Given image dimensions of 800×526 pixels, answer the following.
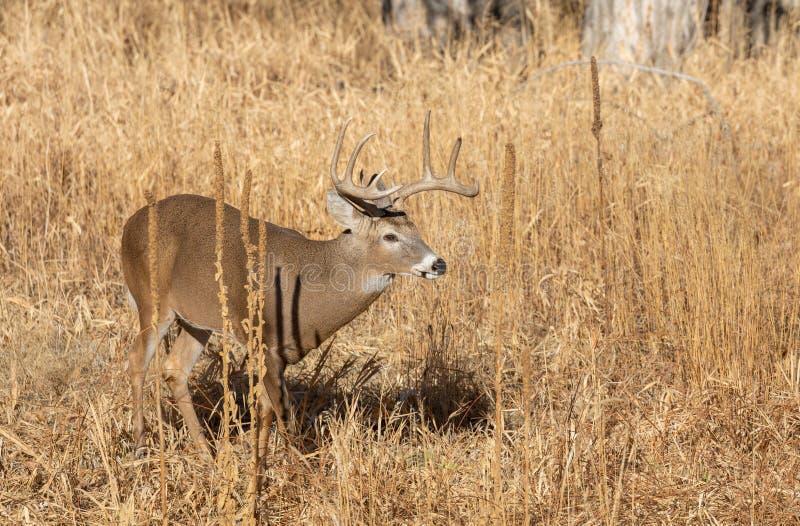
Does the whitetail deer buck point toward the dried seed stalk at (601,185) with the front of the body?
yes

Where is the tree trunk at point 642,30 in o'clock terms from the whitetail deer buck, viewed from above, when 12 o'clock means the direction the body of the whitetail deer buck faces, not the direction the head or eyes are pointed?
The tree trunk is roughly at 10 o'clock from the whitetail deer buck.

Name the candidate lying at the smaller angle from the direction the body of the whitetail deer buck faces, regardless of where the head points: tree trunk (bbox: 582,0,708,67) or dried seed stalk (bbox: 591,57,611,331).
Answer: the dried seed stalk

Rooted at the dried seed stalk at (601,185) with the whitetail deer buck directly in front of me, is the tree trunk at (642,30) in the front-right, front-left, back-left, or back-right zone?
back-right

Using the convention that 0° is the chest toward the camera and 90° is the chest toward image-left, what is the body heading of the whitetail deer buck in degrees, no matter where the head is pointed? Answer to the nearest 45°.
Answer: approximately 270°
